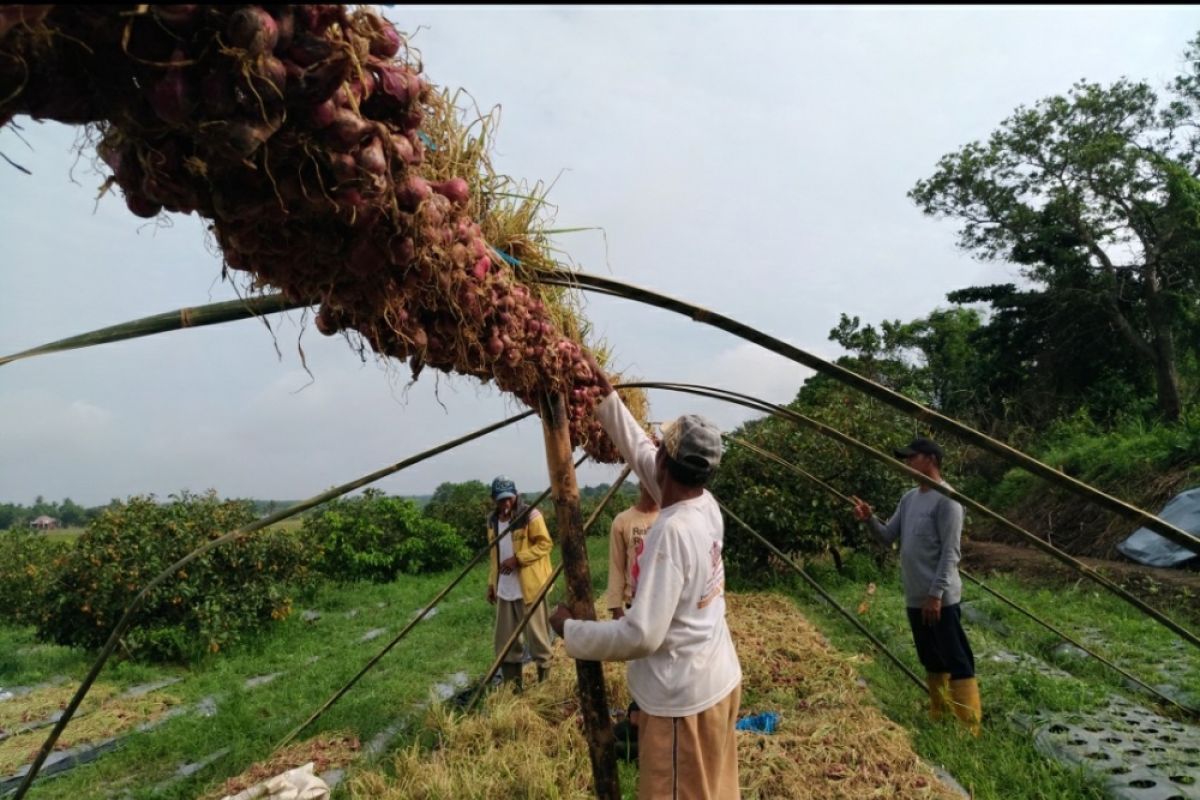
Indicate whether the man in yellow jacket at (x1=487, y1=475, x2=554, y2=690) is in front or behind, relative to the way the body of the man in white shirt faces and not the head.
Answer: in front

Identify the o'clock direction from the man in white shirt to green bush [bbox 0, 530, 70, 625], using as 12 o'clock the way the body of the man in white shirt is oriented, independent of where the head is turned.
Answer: The green bush is roughly at 12 o'clock from the man in white shirt.

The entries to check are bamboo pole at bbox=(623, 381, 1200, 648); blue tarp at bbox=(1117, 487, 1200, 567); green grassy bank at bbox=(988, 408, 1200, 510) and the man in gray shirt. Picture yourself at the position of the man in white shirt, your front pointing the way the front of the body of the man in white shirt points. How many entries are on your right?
4

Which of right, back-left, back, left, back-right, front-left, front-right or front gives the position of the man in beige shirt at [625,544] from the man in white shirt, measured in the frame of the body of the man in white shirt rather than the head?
front-right

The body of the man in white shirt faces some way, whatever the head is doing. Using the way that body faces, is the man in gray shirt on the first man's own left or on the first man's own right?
on the first man's own right

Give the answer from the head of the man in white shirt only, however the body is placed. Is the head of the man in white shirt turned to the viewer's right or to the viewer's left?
to the viewer's left

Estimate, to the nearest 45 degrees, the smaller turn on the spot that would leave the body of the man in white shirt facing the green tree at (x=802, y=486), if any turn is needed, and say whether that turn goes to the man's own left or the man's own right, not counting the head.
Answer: approximately 45° to the man's own right

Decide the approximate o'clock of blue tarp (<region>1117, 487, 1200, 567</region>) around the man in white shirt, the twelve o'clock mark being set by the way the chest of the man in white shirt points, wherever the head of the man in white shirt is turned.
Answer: The blue tarp is roughly at 3 o'clock from the man in white shirt.

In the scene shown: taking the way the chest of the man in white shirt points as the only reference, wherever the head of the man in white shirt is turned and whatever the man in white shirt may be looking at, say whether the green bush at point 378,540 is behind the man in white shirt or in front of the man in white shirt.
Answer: in front

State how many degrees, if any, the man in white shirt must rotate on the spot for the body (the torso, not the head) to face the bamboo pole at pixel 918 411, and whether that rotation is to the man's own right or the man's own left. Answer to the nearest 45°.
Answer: approximately 135° to the man's own right

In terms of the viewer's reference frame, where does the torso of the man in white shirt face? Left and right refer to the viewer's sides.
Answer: facing away from the viewer and to the left of the viewer
